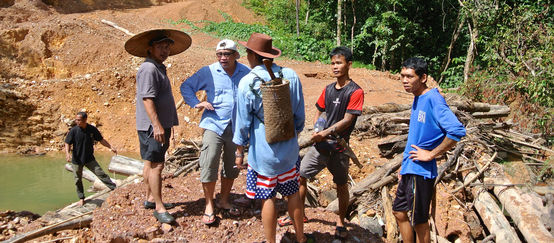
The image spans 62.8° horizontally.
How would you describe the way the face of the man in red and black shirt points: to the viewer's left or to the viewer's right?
to the viewer's left

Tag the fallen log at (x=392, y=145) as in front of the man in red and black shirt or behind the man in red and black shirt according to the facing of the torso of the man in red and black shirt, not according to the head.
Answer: behind

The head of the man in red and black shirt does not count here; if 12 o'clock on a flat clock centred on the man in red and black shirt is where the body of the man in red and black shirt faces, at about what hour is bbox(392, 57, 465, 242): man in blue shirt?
The man in blue shirt is roughly at 9 o'clock from the man in red and black shirt.

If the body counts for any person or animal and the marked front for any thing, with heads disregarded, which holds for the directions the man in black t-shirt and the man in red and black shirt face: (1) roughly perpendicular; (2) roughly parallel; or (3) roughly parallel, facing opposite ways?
roughly perpendicular

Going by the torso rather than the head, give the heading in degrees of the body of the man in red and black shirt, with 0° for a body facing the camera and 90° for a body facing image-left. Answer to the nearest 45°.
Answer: approximately 45°

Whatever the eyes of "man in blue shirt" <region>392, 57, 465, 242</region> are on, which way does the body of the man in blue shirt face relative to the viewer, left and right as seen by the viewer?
facing the viewer and to the left of the viewer

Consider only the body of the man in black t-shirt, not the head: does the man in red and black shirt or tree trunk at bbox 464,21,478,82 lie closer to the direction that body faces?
the man in red and black shirt

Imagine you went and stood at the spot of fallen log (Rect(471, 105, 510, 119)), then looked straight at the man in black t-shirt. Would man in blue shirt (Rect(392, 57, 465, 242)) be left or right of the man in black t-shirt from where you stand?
left

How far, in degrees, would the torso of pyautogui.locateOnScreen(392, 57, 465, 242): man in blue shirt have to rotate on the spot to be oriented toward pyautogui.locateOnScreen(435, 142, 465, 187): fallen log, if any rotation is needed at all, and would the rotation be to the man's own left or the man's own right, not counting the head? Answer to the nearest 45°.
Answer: approximately 135° to the man's own right

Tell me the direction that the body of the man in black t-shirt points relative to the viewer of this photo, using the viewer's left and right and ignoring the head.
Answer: facing the viewer

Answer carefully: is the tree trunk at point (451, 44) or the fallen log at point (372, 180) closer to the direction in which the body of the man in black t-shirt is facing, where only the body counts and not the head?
the fallen log

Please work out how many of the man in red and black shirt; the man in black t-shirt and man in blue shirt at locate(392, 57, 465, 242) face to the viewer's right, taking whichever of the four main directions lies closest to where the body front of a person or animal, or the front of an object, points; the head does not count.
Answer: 0

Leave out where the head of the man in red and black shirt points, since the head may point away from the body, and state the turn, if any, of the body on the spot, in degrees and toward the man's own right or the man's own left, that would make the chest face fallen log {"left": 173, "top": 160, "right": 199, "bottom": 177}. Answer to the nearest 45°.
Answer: approximately 90° to the man's own right

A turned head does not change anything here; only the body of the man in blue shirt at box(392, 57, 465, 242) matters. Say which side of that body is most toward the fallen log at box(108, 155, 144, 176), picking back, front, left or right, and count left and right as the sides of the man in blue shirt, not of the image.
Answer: right
